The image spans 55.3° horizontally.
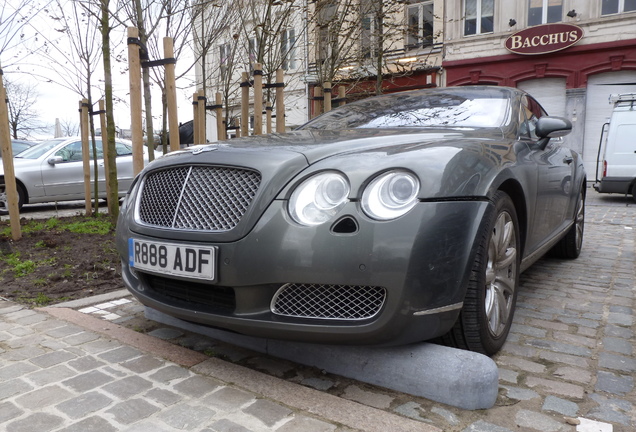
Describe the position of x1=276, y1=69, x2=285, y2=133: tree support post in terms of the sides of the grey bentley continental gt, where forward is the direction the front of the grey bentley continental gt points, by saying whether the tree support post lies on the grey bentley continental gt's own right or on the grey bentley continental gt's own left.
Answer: on the grey bentley continental gt's own right

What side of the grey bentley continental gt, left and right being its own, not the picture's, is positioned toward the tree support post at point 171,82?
right

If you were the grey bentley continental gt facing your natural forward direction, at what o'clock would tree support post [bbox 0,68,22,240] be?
The tree support post is roughly at 3 o'clock from the grey bentley continental gt.

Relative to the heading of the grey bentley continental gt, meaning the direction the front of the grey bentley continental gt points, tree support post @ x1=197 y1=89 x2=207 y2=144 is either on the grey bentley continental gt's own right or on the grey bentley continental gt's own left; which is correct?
on the grey bentley continental gt's own right

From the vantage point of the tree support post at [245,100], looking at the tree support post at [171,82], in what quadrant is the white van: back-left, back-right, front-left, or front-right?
back-left

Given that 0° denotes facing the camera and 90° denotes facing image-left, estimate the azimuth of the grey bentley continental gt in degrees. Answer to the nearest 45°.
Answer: approximately 45°

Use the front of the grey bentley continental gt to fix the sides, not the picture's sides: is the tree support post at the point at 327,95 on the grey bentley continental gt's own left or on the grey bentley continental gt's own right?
on the grey bentley continental gt's own right

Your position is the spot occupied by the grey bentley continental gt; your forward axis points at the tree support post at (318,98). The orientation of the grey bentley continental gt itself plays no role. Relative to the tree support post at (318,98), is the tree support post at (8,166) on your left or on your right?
left

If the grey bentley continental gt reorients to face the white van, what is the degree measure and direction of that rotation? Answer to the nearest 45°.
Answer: approximately 180°

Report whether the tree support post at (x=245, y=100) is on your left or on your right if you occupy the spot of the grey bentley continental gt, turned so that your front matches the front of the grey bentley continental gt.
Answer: on your right

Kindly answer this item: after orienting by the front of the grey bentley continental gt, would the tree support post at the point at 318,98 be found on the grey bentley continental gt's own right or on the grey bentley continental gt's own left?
on the grey bentley continental gt's own right

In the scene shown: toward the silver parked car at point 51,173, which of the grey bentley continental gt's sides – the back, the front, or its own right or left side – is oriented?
right

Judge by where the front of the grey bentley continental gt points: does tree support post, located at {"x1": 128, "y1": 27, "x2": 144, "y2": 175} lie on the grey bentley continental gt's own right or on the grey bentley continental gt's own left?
on the grey bentley continental gt's own right
